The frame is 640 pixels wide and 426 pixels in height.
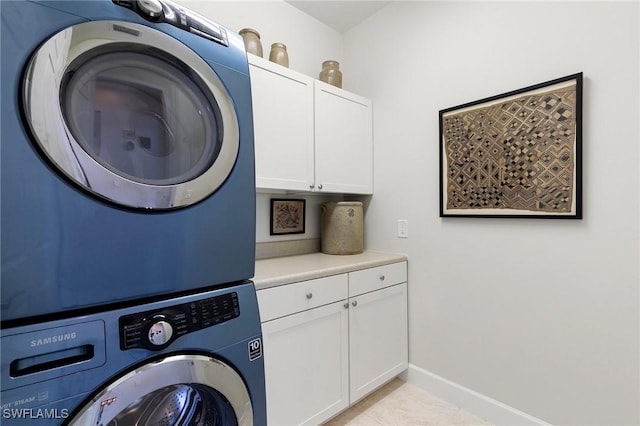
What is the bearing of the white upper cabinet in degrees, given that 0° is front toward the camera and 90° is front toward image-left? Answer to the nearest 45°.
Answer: approximately 315°

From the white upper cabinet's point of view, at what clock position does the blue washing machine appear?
The blue washing machine is roughly at 2 o'clock from the white upper cabinet.

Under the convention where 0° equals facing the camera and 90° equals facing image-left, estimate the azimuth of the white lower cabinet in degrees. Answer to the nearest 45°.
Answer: approximately 315°

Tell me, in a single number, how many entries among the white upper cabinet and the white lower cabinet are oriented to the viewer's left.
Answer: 0

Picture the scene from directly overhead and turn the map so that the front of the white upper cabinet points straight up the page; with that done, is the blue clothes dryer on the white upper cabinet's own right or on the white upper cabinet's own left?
on the white upper cabinet's own right
